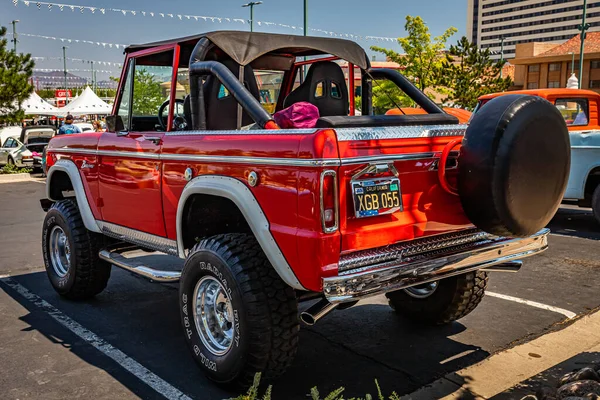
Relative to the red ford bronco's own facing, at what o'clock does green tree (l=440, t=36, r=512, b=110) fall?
The green tree is roughly at 2 o'clock from the red ford bronco.

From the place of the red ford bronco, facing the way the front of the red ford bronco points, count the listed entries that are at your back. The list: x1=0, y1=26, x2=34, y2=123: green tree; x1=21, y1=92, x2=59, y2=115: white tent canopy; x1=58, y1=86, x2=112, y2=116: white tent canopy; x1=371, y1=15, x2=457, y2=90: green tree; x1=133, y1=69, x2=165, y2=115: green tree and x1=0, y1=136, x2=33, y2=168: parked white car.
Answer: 0

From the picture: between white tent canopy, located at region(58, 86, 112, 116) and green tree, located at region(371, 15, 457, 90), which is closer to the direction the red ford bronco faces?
the white tent canopy

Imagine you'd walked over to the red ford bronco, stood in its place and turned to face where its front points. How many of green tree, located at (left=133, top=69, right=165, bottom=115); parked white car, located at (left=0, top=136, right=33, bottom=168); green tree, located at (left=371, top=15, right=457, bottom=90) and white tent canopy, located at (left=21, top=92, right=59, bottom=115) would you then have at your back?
0

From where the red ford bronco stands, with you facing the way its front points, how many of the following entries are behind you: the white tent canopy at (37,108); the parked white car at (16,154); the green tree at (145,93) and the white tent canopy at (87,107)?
0

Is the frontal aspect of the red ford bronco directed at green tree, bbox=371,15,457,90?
no

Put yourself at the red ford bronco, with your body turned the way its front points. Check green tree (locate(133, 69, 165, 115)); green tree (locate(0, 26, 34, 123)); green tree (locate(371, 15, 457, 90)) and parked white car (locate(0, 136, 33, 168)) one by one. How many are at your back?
0

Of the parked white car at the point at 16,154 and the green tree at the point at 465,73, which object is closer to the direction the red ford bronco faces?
the parked white car

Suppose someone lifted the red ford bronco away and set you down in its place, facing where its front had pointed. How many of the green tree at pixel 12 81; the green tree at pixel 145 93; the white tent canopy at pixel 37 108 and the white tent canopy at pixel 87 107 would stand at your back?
0

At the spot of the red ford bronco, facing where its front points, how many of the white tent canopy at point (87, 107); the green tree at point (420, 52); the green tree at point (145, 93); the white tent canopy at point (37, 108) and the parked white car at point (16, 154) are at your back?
0

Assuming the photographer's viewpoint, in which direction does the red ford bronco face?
facing away from the viewer and to the left of the viewer

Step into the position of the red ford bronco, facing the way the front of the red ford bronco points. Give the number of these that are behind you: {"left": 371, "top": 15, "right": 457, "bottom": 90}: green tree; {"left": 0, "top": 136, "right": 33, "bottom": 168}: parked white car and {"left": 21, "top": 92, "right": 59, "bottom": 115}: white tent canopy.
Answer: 0

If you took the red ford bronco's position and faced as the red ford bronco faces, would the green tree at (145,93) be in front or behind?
in front

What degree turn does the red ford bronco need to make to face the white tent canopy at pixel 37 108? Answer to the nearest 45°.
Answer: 0° — it already faces it

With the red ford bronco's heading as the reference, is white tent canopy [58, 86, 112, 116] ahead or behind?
ahead
